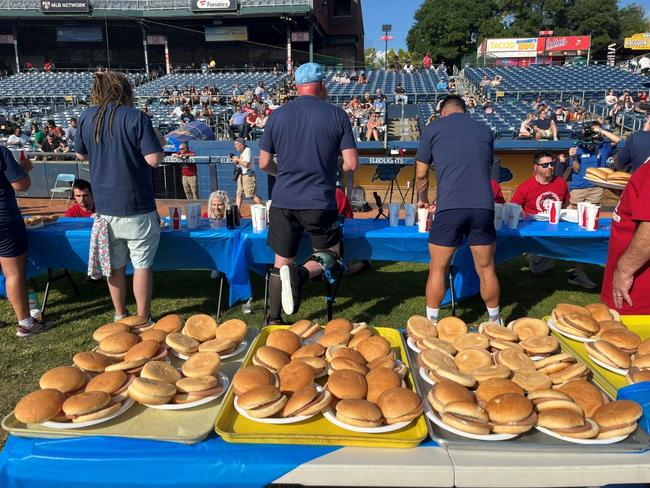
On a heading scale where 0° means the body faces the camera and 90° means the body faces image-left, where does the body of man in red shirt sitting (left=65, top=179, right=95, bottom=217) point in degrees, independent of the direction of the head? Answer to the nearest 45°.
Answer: approximately 0°

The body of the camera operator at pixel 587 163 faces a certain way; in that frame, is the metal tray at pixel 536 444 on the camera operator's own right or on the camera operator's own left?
on the camera operator's own left

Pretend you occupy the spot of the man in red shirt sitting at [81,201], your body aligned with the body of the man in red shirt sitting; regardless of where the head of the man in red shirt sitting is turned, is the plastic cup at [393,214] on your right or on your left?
on your left

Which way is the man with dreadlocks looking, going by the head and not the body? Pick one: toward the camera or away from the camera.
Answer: away from the camera

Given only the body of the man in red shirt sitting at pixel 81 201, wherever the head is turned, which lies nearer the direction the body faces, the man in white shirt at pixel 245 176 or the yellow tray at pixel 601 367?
the yellow tray
